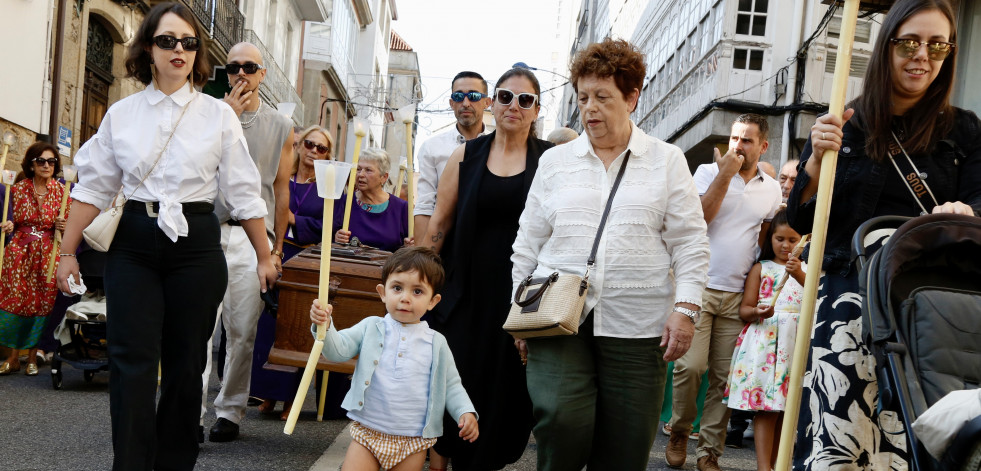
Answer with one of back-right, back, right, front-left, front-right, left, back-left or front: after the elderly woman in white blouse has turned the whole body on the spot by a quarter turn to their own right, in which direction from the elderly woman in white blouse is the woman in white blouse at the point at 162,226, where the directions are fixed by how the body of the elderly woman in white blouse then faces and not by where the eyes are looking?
front

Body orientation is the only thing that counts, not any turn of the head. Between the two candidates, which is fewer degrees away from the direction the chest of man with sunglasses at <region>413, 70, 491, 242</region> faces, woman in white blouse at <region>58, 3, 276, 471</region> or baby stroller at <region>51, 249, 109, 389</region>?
the woman in white blouse

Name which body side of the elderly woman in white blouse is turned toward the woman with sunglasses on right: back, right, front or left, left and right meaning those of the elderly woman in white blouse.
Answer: left

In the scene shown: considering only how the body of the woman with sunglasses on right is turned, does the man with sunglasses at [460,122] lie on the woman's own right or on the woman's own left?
on the woman's own right

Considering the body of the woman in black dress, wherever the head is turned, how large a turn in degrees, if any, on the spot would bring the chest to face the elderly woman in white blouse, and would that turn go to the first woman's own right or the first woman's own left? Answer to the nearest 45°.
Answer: approximately 45° to the first woman's own left

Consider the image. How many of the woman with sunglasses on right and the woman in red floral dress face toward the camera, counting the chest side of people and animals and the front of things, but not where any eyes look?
2

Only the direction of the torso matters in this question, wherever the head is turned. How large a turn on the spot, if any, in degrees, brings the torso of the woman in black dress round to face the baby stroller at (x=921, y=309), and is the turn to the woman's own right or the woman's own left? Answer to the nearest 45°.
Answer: approximately 45° to the woman's own left

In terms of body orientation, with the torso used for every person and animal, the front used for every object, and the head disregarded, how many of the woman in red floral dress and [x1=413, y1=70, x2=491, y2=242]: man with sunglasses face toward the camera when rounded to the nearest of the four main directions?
2

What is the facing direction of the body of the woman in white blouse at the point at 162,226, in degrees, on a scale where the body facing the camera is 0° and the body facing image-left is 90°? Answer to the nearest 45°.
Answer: approximately 0°

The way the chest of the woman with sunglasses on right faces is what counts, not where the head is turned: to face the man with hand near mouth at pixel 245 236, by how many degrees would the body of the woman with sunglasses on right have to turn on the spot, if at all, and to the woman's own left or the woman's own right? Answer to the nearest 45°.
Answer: approximately 90° to the woman's own right
